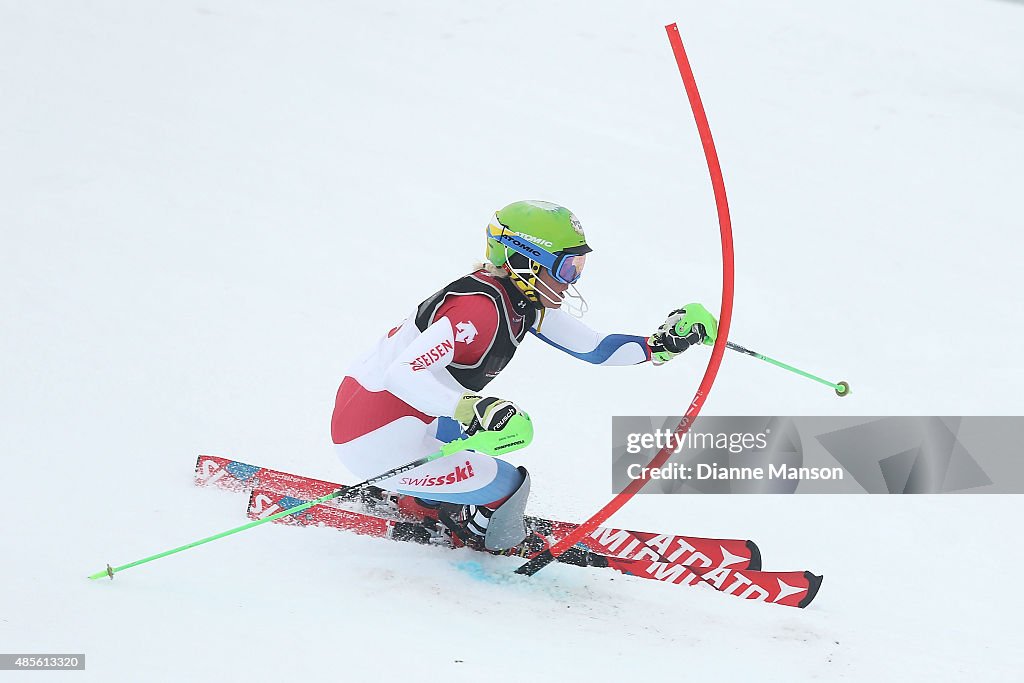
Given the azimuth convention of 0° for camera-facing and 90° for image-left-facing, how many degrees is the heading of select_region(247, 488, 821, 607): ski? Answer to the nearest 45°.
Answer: approximately 270°

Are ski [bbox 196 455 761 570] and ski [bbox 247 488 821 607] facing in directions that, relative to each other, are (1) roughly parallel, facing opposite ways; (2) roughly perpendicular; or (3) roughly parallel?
roughly parallel

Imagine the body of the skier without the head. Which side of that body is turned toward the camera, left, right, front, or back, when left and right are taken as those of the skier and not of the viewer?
right

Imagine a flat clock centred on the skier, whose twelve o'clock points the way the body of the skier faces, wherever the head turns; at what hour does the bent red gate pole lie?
The bent red gate pole is roughly at 12 o'clock from the skier.

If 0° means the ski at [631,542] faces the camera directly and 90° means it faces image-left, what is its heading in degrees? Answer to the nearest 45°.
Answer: approximately 270°

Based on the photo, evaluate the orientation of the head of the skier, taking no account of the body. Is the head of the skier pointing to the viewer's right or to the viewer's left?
to the viewer's right
